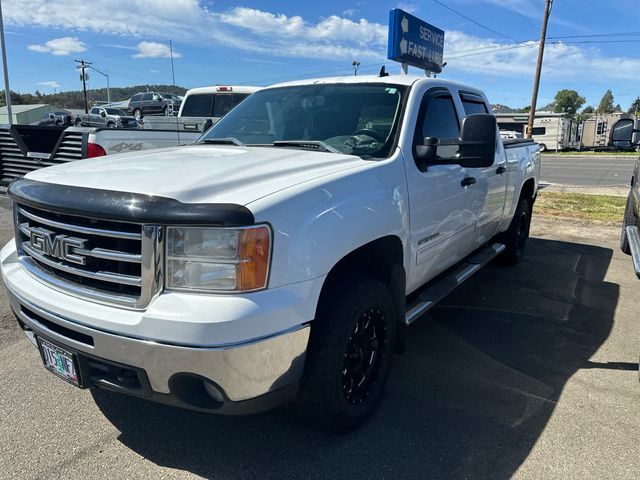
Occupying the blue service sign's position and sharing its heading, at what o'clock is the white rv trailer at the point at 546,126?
The white rv trailer is roughly at 8 o'clock from the blue service sign.

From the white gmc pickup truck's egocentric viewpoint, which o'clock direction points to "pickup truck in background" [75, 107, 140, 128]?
The pickup truck in background is roughly at 4 o'clock from the white gmc pickup truck.

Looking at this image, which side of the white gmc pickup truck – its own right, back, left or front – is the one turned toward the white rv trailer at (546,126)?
back

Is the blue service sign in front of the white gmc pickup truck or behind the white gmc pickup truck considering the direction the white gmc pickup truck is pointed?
behind

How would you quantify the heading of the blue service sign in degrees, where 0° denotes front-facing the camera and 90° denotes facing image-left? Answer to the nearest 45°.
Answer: approximately 315°

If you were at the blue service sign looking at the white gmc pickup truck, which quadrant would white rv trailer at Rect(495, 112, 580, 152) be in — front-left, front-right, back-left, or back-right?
back-left

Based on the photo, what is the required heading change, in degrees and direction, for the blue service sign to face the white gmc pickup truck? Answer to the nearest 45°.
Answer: approximately 45° to its right

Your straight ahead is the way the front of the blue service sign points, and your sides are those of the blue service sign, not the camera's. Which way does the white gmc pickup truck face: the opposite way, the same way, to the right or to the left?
to the right

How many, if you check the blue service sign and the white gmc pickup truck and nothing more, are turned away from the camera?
0

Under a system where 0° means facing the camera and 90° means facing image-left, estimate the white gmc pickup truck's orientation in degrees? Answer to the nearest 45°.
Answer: approximately 45°
